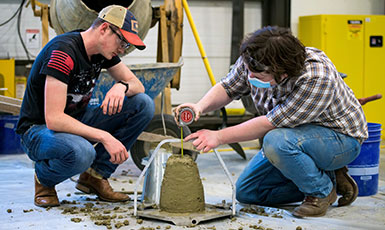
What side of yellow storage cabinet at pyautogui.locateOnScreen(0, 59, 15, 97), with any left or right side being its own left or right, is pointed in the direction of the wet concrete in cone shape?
front

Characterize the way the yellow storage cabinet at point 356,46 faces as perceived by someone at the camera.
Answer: facing the viewer and to the right of the viewer

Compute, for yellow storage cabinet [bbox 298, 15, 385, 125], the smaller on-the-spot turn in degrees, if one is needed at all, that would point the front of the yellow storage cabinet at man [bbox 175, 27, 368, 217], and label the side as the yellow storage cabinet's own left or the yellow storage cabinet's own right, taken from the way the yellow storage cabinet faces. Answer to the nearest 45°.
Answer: approximately 45° to the yellow storage cabinet's own right

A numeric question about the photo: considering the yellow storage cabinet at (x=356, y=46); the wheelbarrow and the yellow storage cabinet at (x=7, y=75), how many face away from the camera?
0

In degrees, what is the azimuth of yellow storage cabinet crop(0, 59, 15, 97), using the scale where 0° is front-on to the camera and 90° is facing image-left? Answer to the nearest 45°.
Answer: approximately 0°

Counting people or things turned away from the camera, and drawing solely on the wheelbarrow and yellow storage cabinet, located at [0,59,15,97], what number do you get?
0

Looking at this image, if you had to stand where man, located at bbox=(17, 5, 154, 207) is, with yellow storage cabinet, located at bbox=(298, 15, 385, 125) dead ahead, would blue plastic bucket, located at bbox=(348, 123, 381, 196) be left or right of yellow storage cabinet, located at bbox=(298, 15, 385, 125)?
right

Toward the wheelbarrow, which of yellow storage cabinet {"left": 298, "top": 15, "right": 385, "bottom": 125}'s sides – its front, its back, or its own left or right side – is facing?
right

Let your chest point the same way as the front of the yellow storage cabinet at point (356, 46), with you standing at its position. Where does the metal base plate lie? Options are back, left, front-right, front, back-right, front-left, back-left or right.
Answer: front-right

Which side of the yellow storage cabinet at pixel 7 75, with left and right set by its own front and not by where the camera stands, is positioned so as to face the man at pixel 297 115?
front
